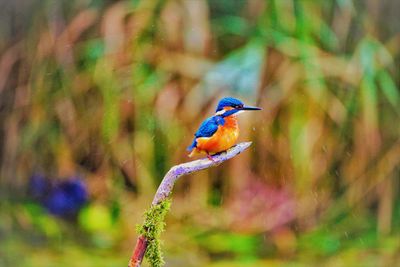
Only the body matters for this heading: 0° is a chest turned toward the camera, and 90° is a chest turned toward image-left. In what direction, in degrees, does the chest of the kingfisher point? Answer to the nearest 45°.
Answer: approximately 270°

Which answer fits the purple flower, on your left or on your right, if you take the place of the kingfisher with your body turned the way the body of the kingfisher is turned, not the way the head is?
on your left
